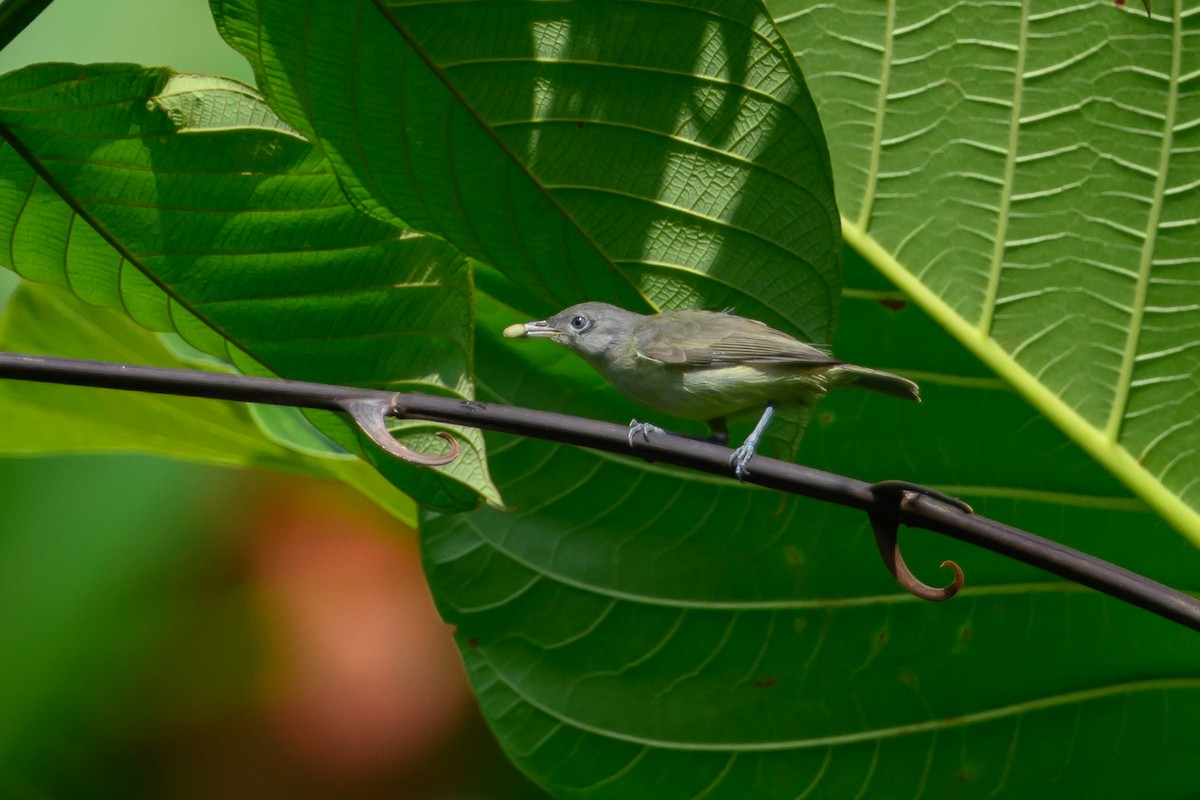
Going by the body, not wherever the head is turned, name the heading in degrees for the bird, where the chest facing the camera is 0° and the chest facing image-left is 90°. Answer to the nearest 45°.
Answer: approximately 90°

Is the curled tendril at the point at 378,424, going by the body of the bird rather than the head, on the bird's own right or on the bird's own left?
on the bird's own left
